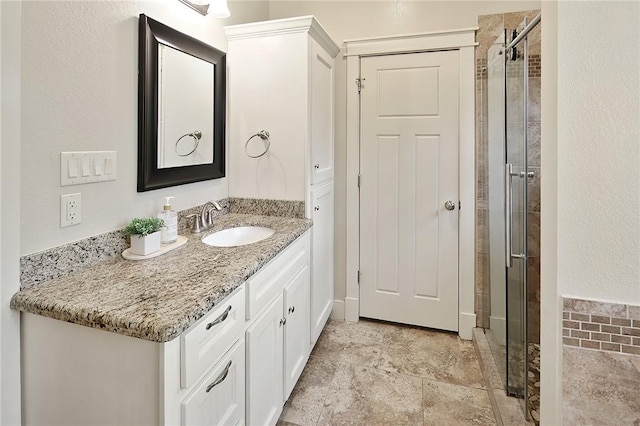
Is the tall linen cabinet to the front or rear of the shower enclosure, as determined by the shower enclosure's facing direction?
to the front

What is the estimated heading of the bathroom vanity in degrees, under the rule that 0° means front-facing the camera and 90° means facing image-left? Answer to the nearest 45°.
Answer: approximately 315°

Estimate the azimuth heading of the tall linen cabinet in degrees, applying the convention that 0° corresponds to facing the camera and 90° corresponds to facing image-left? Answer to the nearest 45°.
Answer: approximately 270°

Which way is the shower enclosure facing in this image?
to the viewer's left

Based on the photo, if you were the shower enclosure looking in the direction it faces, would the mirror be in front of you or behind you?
in front

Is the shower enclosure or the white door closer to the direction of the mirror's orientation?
the shower enclosure

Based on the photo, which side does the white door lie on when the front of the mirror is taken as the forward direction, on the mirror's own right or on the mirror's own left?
on the mirror's own left

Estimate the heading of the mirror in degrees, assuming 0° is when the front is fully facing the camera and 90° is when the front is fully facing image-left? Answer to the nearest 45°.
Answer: approximately 315°
